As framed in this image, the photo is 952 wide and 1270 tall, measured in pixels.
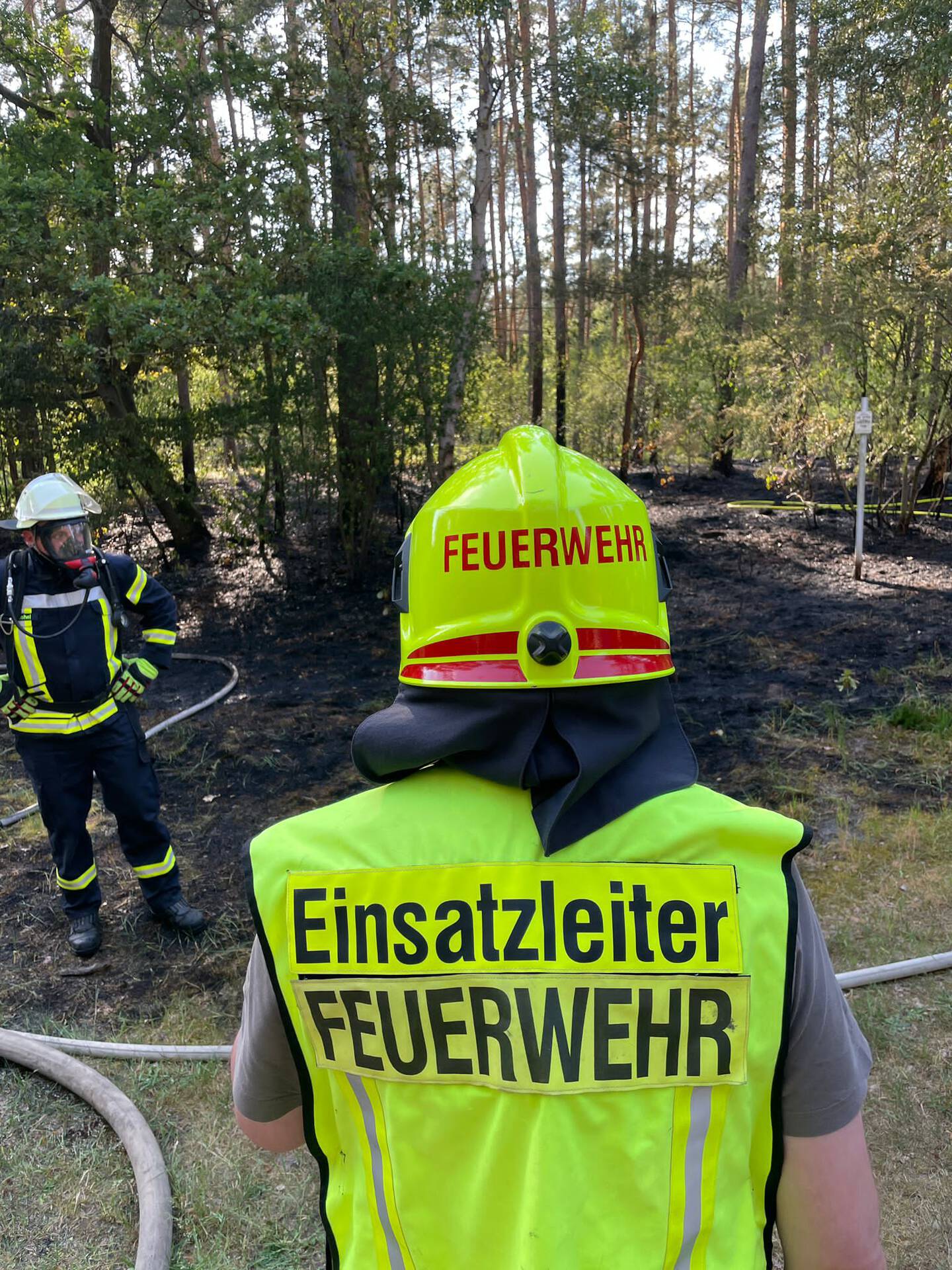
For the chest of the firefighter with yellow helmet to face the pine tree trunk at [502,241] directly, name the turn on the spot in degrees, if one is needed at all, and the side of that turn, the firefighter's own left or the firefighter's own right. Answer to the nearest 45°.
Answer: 0° — they already face it

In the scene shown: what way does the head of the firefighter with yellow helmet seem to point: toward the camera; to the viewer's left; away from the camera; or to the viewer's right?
away from the camera

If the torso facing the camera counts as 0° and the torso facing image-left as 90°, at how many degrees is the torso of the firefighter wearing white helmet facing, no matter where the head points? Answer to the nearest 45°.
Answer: approximately 0°

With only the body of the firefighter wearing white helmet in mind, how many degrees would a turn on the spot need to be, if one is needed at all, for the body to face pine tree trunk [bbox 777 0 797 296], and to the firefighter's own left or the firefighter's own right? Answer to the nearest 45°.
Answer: approximately 135° to the firefighter's own left

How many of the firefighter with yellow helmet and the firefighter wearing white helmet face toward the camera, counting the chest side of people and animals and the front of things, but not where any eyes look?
1

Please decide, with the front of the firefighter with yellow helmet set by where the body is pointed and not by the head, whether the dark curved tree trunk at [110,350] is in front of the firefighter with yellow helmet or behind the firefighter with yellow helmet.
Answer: in front

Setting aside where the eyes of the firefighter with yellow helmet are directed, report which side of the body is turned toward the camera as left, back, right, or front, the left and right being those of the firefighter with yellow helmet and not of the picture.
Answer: back

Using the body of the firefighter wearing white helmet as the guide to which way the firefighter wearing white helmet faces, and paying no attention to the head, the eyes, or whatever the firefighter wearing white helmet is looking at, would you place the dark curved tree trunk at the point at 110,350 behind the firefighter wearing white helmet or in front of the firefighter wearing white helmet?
behind

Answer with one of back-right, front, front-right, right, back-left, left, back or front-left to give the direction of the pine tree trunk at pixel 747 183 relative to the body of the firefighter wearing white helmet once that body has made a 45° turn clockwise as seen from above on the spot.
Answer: back

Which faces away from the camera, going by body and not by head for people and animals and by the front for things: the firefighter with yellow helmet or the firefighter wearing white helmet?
the firefighter with yellow helmet

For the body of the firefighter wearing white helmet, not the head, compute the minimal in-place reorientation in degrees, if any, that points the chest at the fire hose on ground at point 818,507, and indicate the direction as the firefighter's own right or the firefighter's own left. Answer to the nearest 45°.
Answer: approximately 135° to the firefighter's own left
